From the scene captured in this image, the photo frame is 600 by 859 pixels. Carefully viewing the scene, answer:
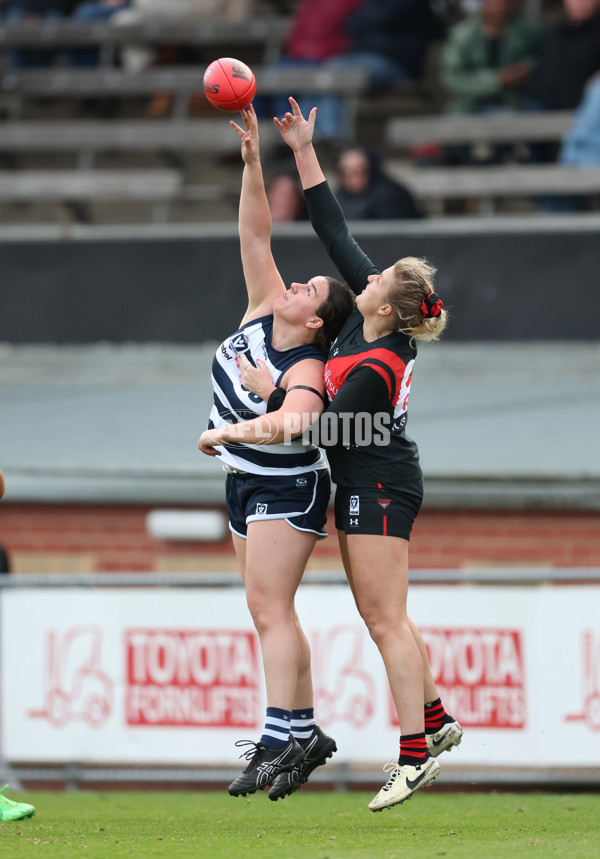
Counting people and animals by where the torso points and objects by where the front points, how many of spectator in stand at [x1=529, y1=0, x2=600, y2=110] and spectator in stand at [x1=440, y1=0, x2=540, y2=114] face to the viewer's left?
0

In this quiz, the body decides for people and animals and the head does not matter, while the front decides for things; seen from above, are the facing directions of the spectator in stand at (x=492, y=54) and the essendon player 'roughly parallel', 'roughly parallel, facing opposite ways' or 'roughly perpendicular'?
roughly perpendicular

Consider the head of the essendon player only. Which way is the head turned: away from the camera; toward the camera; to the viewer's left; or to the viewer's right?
to the viewer's left

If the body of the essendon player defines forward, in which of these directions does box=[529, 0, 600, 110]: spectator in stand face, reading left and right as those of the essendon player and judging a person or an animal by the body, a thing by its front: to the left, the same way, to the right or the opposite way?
to the left

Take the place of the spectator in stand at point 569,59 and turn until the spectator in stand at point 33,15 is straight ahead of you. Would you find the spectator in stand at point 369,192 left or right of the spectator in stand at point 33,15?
left

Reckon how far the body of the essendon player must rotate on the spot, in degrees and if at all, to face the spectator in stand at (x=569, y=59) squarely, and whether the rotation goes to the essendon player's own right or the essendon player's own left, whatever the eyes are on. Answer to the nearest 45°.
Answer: approximately 90° to the essendon player's own right

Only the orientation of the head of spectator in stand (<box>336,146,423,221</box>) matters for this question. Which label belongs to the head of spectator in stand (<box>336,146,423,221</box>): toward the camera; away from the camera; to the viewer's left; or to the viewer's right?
toward the camera

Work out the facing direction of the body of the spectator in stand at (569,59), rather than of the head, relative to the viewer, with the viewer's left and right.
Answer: facing the viewer

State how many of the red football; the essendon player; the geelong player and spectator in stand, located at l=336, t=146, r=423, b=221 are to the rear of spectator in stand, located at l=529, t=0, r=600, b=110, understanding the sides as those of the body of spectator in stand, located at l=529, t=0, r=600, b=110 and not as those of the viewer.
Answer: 0

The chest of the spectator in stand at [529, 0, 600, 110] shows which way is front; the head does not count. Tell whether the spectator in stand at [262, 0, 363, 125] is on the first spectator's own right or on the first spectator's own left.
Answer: on the first spectator's own right

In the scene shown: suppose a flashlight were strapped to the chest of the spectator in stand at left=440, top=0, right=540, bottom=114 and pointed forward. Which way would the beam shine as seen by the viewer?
toward the camera

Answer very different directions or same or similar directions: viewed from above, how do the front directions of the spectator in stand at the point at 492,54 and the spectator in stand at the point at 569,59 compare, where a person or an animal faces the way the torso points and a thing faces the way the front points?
same or similar directions

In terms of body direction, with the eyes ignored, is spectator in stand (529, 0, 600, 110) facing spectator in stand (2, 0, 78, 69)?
no

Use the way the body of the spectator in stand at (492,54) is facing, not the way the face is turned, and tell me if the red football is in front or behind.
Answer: in front

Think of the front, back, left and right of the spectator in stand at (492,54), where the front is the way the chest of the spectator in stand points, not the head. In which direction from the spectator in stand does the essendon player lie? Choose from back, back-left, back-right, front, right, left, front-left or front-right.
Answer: front

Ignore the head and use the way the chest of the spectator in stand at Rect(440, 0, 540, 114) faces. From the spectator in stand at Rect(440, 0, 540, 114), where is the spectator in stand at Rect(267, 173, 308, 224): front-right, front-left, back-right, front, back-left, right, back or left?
front-right

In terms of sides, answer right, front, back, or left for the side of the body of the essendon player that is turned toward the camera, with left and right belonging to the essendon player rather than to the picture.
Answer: left

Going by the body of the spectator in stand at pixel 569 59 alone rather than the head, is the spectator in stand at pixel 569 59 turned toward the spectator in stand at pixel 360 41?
no
